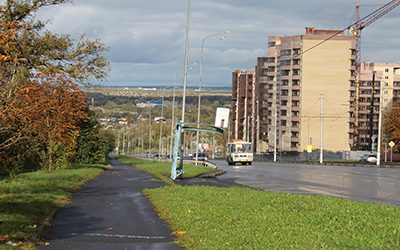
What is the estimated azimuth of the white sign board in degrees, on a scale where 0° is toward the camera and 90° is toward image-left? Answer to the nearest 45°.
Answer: approximately 0°
